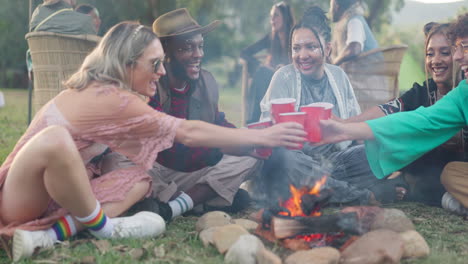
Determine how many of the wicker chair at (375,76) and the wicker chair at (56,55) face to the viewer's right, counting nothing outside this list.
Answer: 0

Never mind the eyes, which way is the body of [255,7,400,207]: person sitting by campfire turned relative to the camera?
toward the camera

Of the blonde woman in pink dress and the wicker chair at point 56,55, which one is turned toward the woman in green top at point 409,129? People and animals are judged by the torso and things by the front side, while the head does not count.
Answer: the blonde woman in pink dress

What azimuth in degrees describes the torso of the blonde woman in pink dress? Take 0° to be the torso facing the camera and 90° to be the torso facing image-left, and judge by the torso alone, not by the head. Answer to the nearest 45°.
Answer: approximately 270°

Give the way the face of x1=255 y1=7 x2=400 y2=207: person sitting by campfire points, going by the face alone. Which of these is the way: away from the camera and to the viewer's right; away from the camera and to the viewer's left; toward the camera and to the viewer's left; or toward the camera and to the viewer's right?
toward the camera and to the viewer's left

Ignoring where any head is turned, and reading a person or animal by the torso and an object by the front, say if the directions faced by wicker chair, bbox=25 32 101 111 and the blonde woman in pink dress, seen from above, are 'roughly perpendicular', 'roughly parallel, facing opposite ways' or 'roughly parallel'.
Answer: roughly perpendicular

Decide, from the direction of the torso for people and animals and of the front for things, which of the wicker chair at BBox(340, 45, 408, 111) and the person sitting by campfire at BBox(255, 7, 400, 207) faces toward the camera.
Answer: the person sitting by campfire

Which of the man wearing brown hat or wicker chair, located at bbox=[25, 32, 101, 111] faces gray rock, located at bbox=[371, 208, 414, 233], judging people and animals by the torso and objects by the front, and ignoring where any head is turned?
the man wearing brown hat

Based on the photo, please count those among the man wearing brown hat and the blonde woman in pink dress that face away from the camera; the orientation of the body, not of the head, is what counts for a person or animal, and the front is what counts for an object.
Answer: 0

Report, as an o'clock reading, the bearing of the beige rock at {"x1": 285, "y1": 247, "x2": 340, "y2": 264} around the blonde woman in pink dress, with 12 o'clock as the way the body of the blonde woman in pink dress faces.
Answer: The beige rock is roughly at 1 o'clock from the blonde woman in pink dress.

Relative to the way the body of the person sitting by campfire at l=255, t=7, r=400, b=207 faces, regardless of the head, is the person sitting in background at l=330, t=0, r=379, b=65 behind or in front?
behind

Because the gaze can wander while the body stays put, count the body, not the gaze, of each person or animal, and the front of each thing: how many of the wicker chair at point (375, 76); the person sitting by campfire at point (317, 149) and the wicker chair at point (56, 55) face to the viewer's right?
0

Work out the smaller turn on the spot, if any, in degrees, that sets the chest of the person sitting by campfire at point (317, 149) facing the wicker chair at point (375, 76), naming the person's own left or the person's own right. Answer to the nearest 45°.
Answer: approximately 180°

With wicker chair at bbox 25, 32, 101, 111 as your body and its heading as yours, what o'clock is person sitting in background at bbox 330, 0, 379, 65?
The person sitting in background is roughly at 3 o'clock from the wicker chair.

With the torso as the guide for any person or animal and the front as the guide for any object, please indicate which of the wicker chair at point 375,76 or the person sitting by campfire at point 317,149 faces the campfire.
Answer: the person sitting by campfire

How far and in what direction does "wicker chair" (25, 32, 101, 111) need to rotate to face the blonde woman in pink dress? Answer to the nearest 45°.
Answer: approximately 180°

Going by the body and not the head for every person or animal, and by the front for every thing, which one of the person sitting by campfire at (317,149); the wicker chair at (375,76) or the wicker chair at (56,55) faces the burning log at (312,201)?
the person sitting by campfire

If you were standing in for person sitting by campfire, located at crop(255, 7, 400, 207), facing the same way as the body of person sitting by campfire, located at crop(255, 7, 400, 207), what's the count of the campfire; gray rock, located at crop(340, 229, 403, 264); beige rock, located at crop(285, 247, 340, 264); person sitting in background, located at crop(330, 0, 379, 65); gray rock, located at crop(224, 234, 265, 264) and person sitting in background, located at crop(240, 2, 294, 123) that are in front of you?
4

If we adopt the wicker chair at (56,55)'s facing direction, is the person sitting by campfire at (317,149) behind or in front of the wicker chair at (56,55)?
behind

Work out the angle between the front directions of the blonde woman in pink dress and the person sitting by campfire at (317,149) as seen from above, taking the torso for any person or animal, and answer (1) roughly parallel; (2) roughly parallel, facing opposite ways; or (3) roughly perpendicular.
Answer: roughly perpendicular

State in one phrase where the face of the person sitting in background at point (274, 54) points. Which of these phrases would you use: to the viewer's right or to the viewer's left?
to the viewer's left

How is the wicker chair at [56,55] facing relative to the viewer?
away from the camera

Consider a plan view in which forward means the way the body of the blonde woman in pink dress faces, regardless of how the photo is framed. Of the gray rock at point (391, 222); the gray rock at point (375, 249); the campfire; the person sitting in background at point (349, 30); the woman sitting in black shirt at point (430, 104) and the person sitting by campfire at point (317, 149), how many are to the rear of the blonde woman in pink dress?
0
